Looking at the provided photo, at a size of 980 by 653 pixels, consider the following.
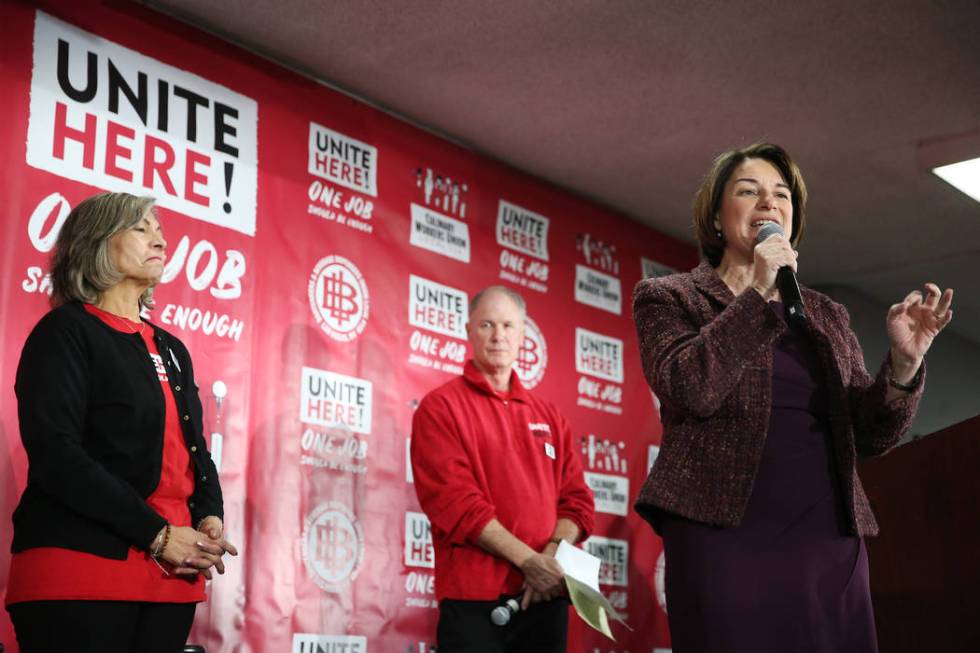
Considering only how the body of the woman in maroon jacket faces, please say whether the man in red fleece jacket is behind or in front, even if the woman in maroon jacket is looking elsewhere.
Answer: behind

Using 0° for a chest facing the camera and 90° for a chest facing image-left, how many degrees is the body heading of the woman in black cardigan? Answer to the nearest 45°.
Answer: approximately 315°

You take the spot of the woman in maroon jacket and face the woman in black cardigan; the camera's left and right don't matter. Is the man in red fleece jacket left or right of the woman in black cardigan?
right

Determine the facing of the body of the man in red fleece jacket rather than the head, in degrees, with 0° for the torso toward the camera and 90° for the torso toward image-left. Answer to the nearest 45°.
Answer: approximately 315°

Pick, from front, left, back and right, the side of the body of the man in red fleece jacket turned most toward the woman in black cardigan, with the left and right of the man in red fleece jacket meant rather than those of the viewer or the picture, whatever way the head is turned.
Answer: right

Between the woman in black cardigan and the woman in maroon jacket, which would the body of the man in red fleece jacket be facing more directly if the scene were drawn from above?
the woman in maroon jacket

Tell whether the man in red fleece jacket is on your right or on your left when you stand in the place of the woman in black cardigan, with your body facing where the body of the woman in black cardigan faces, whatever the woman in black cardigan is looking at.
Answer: on your left
